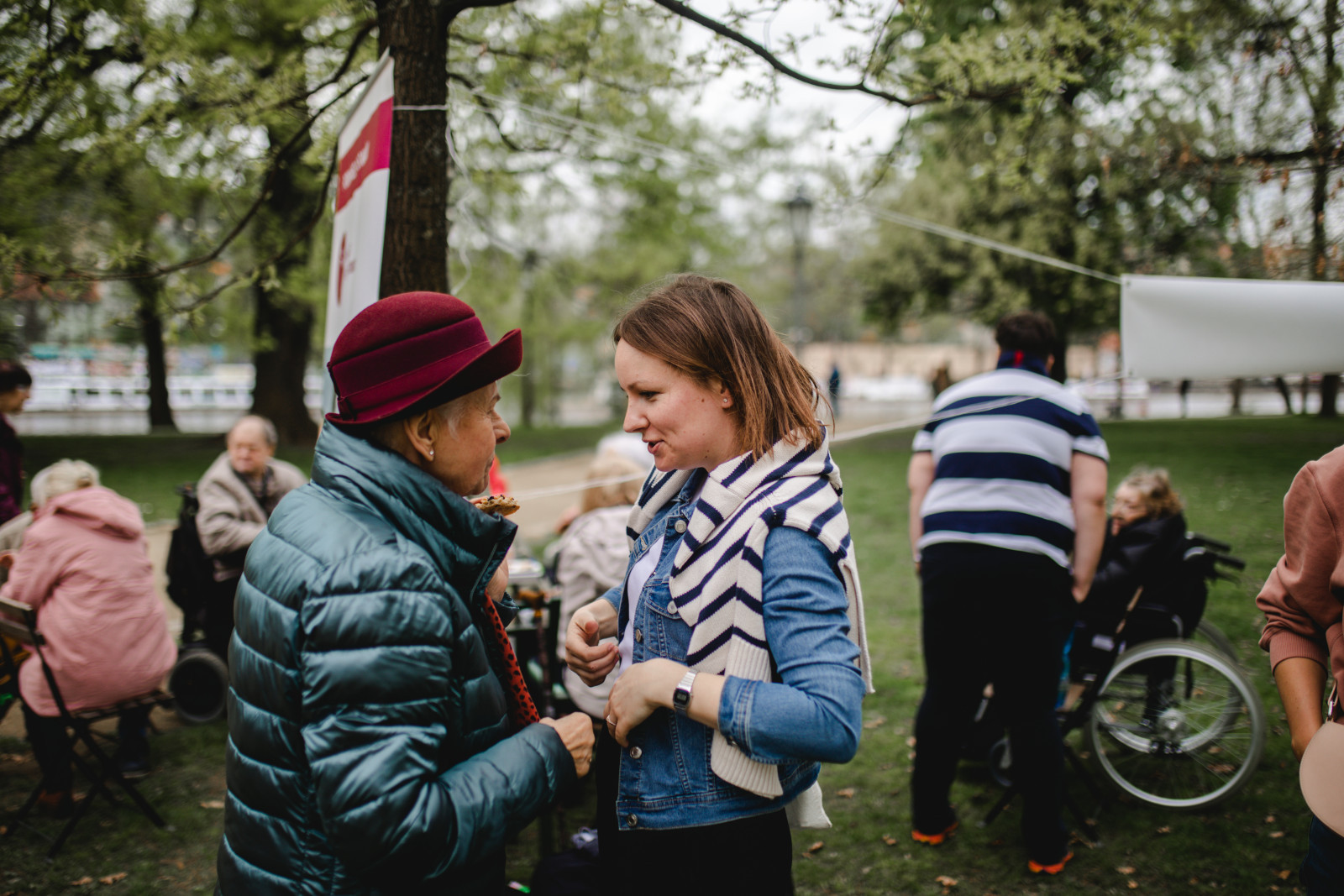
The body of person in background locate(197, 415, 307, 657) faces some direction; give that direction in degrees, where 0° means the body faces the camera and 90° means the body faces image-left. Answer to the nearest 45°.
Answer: approximately 315°

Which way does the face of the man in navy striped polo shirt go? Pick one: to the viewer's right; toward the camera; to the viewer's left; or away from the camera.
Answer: away from the camera

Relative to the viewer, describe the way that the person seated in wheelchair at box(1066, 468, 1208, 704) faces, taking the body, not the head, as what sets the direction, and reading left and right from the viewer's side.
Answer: facing to the left of the viewer

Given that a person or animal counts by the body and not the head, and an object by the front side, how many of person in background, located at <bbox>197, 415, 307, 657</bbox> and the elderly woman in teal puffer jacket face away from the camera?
0

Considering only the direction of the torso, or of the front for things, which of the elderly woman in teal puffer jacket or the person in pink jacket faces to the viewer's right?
the elderly woman in teal puffer jacket

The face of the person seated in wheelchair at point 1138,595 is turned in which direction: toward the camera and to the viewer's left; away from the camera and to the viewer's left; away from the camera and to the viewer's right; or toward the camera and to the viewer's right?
toward the camera and to the viewer's left

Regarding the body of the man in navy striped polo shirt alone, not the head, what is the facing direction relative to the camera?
away from the camera

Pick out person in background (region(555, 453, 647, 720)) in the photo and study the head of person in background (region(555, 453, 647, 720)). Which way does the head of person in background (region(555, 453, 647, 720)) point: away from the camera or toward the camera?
away from the camera

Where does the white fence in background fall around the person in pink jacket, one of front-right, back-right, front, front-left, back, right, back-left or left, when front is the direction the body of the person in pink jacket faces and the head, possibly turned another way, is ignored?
front-right

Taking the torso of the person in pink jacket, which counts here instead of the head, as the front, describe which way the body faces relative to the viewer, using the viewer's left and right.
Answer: facing away from the viewer and to the left of the viewer

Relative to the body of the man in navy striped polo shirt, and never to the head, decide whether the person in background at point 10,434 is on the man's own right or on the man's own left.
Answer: on the man's own left

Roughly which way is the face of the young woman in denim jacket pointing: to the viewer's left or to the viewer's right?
to the viewer's left

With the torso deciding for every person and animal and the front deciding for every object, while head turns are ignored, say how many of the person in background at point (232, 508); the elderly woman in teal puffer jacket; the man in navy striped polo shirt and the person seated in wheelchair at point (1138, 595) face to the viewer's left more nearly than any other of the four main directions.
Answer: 1

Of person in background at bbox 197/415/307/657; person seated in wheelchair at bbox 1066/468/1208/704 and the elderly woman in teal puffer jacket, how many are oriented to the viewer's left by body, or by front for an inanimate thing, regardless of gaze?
1
